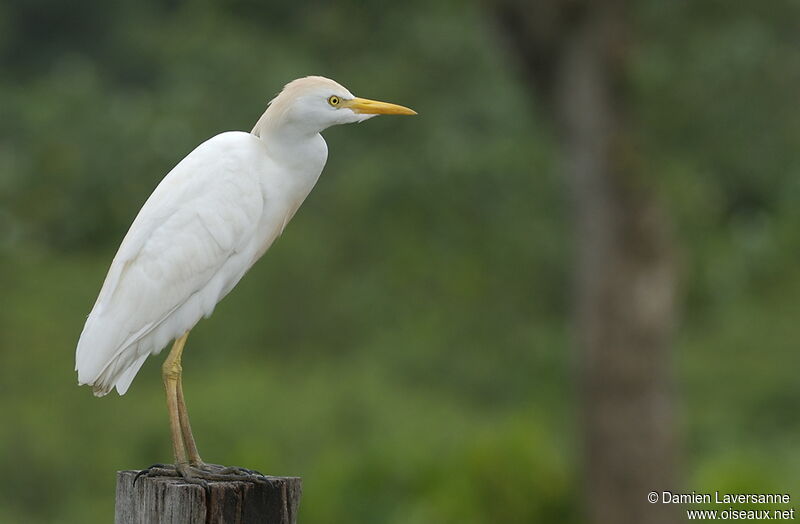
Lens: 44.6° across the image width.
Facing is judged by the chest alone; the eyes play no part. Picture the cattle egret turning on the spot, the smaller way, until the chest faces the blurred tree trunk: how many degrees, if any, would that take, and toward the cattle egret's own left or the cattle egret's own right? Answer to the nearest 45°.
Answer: approximately 45° to the cattle egret's own left

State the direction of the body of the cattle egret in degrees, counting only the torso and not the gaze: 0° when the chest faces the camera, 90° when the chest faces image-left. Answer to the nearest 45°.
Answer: approximately 270°
